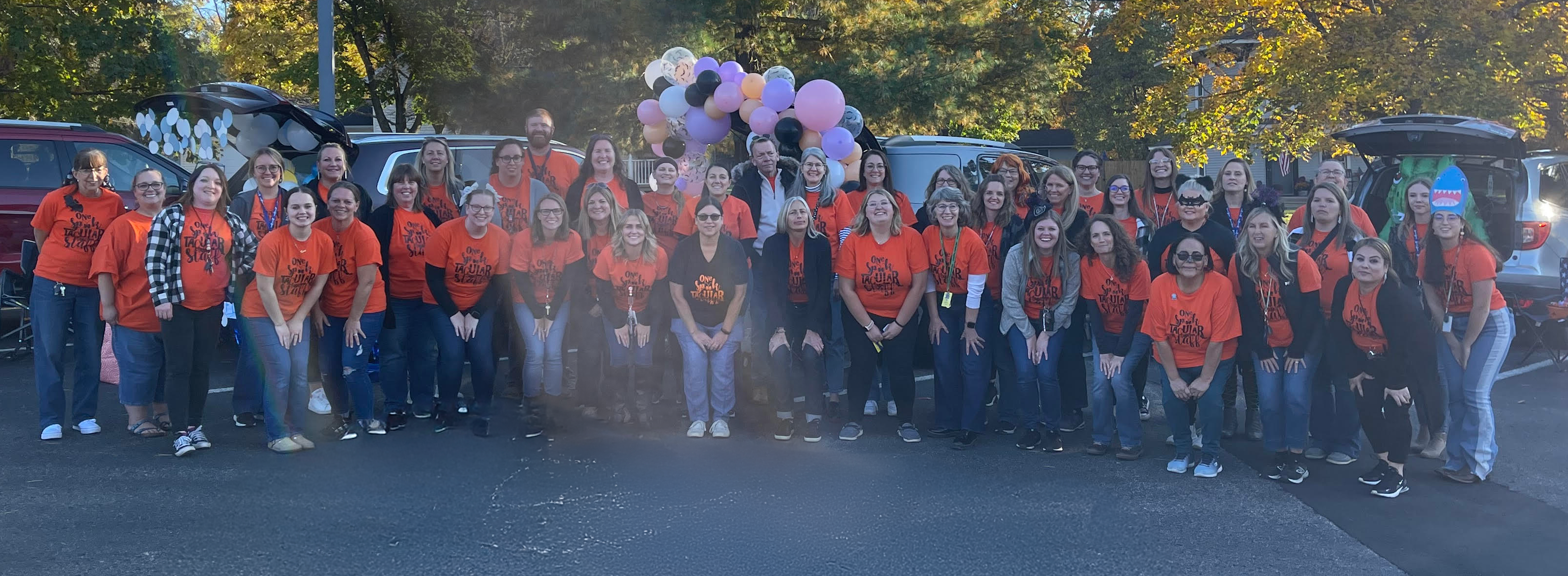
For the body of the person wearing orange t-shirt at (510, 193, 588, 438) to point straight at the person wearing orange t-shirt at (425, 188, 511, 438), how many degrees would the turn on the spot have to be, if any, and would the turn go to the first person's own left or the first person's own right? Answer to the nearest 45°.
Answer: approximately 90° to the first person's own right

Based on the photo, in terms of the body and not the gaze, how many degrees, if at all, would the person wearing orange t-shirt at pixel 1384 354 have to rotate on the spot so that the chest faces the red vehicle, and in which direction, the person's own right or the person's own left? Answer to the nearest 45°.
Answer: approximately 45° to the person's own right

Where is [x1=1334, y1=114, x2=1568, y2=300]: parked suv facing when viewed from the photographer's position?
facing away from the viewer and to the right of the viewer

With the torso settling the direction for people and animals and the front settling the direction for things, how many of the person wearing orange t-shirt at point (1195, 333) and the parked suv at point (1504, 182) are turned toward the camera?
1

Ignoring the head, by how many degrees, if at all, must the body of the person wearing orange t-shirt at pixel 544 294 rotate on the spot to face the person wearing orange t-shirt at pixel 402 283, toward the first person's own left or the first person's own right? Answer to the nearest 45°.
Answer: approximately 90° to the first person's own right

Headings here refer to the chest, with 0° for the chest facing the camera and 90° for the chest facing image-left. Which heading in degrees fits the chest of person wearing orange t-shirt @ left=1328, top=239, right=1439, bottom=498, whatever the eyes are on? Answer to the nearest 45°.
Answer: approximately 45°

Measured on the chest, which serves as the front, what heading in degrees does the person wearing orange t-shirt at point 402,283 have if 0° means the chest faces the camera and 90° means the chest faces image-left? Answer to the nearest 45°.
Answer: approximately 0°
